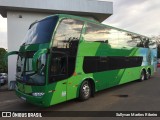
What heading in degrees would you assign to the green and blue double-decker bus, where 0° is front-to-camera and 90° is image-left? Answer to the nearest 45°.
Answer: approximately 45°

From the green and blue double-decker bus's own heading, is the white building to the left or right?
on its right
